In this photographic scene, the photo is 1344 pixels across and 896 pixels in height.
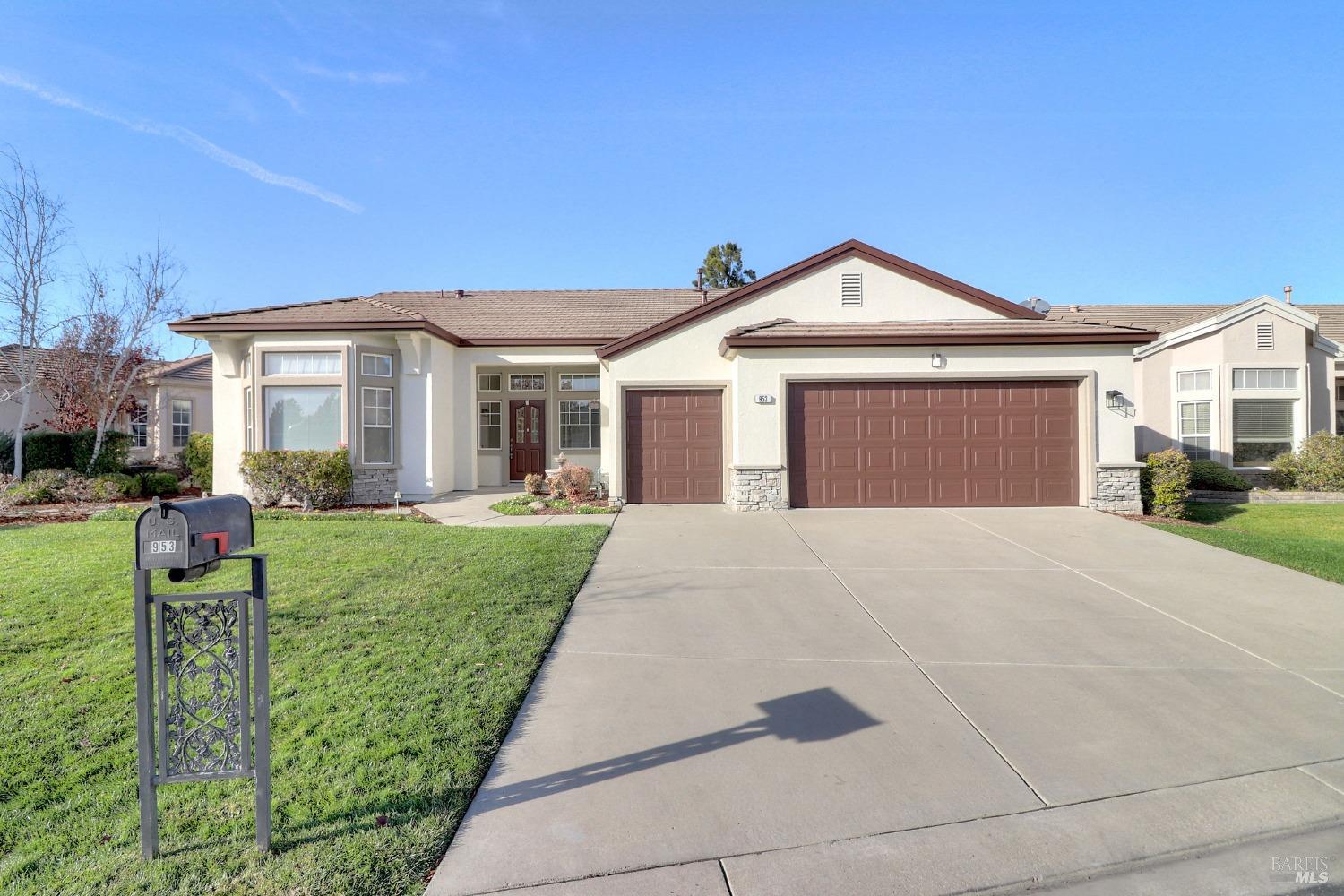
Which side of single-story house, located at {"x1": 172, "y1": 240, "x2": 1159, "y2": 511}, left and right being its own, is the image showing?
front

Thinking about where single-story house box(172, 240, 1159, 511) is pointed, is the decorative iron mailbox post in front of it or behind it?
in front

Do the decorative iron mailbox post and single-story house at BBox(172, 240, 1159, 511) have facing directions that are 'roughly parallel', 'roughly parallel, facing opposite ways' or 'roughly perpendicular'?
roughly parallel

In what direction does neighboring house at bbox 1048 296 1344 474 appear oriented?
toward the camera

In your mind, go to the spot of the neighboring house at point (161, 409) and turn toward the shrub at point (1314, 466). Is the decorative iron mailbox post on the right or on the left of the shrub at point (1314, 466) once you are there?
right

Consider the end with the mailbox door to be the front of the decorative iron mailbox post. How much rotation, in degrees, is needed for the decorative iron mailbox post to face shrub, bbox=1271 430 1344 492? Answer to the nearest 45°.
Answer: approximately 135° to its left

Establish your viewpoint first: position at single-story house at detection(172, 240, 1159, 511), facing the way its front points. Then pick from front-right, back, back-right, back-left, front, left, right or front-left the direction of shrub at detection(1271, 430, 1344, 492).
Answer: left

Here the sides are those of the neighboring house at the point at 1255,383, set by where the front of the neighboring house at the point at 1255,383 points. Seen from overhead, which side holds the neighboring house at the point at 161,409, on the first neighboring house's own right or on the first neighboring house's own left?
on the first neighboring house's own right

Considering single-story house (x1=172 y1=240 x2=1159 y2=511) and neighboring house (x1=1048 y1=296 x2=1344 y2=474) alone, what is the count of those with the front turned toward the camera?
2

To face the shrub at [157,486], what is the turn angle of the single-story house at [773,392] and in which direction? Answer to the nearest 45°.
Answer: approximately 90° to its right

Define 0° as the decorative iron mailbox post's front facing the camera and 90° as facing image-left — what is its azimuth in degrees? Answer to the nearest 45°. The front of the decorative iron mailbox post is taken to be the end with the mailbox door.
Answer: approximately 45°

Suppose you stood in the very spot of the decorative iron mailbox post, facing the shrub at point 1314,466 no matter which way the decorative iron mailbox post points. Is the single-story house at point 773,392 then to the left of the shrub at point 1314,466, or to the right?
left

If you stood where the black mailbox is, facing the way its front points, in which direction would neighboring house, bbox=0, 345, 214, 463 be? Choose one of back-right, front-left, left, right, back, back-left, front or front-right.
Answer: back-right
